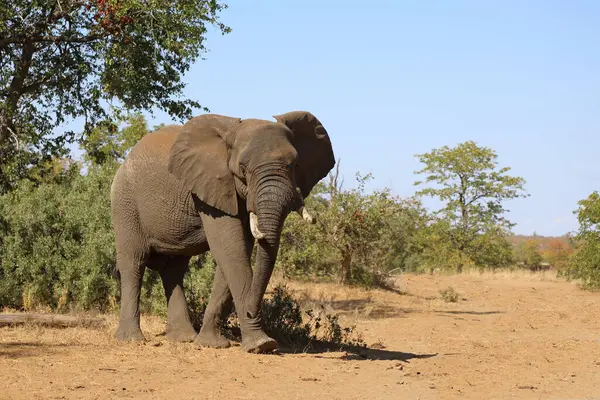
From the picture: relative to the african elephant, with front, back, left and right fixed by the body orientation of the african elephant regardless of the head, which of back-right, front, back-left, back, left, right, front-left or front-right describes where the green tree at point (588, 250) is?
left

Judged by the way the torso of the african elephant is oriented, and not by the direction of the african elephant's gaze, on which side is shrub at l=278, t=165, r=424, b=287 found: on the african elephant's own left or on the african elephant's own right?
on the african elephant's own left

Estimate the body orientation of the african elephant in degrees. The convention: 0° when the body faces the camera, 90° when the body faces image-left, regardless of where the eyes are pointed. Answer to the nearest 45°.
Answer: approximately 315°

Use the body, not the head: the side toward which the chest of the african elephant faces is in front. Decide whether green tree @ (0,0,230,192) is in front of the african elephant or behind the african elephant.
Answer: behind
